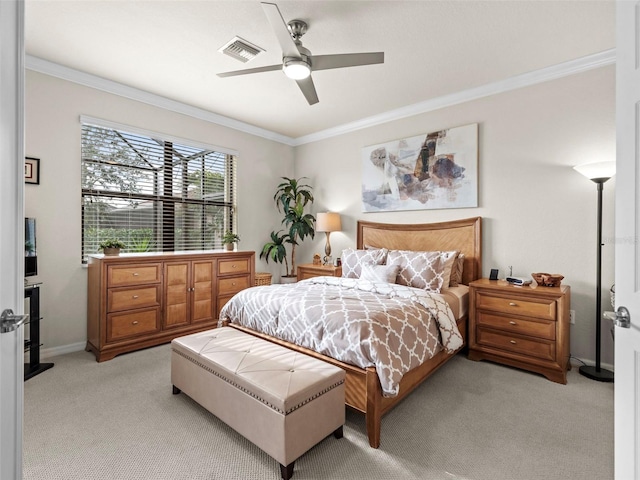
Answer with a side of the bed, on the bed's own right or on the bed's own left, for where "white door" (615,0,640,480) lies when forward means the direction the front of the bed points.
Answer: on the bed's own left

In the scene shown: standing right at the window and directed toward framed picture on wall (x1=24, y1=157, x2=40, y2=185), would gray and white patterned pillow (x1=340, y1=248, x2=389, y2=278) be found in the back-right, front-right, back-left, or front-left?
back-left

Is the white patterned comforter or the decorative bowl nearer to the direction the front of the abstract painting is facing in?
the white patterned comforter

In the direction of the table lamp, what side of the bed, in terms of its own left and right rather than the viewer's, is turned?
right

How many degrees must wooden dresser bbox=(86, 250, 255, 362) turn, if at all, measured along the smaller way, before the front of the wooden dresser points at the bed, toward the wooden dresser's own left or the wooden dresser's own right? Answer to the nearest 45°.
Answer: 0° — it already faces it

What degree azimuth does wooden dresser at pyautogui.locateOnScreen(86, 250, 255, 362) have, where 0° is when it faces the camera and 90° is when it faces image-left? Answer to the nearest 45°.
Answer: approximately 315°

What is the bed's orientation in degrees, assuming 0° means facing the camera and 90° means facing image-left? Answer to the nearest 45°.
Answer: approximately 45°

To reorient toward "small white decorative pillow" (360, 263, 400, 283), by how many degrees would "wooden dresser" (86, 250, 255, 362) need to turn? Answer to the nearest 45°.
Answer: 0° — it already faces it

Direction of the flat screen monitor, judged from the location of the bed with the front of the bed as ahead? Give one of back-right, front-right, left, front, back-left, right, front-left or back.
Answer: front-right

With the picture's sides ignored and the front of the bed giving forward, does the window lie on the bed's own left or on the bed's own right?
on the bed's own right
